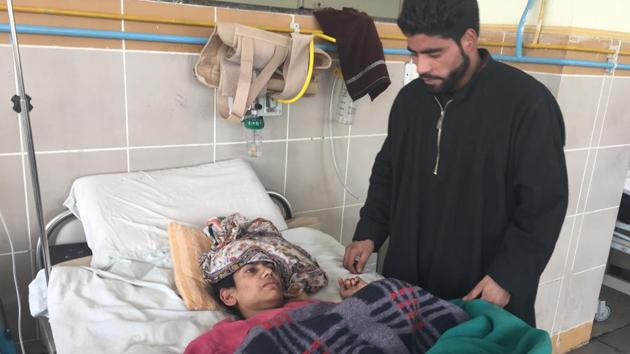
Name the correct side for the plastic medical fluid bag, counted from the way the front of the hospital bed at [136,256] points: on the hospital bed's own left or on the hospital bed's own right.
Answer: on the hospital bed's own left

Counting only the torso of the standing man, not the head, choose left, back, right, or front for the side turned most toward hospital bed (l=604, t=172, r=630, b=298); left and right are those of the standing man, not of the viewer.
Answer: back

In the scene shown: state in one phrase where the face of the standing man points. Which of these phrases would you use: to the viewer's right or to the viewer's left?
to the viewer's left

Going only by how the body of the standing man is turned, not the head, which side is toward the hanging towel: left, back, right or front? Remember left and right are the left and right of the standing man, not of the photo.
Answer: right

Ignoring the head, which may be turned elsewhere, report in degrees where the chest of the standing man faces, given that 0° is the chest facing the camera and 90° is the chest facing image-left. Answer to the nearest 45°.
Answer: approximately 45°
